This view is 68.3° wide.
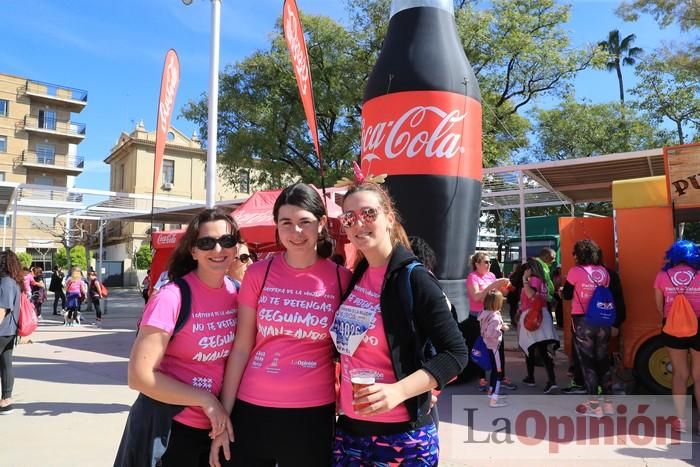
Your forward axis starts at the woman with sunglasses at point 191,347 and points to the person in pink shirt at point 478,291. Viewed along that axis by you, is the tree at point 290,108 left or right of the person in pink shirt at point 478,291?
left

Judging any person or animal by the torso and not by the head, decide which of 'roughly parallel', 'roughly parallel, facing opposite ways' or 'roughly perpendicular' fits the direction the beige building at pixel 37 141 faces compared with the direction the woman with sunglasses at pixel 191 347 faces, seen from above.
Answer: roughly parallel

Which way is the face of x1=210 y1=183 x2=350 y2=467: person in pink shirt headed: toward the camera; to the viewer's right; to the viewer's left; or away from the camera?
toward the camera

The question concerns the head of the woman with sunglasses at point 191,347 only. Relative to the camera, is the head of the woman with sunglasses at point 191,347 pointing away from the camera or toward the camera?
toward the camera

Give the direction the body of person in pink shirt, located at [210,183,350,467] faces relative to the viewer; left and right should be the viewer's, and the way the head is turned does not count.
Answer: facing the viewer

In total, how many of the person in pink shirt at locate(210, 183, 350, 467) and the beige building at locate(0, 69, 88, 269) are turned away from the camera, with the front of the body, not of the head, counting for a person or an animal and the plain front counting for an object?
0

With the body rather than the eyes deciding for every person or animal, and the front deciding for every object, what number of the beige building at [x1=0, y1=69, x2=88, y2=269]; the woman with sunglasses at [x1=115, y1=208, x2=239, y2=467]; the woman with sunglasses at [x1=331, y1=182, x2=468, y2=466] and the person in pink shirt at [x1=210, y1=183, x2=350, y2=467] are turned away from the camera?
0
